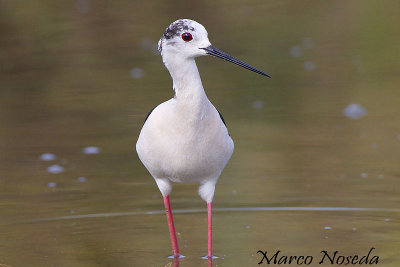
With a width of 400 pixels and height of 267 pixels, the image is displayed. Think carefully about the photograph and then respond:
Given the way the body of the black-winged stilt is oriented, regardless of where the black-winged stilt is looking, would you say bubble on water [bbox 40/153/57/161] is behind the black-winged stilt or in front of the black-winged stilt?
behind

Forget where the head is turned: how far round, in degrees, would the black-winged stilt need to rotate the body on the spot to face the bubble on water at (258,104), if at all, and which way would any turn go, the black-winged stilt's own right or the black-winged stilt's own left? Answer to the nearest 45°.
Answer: approximately 180°

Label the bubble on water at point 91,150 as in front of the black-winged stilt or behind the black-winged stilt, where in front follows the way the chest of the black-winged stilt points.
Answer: behind

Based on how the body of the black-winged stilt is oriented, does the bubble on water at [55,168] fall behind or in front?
behind

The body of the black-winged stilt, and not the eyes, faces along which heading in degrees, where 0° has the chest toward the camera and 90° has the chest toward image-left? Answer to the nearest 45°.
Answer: approximately 0°
